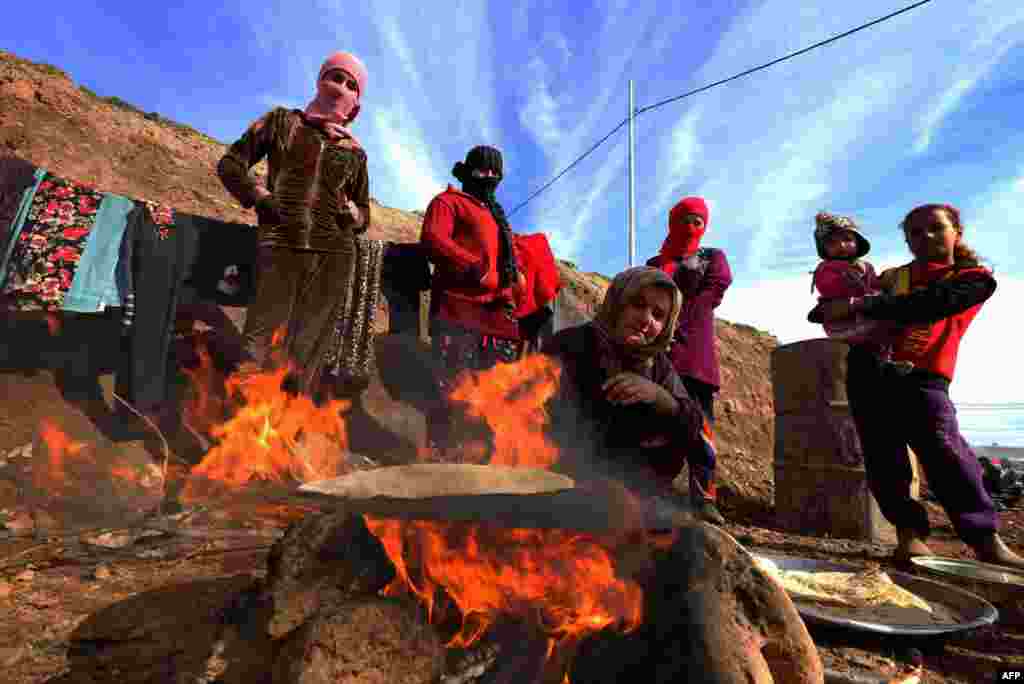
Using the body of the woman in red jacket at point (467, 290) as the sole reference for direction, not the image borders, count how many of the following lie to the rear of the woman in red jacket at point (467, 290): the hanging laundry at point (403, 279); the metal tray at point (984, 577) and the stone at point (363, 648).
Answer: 1

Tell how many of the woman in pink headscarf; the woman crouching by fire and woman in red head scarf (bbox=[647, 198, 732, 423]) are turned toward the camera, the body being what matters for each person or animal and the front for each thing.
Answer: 3

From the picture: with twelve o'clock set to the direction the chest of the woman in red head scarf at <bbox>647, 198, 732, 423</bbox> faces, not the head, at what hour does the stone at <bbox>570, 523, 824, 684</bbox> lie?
The stone is roughly at 12 o'clock from the woman in red head scarf.

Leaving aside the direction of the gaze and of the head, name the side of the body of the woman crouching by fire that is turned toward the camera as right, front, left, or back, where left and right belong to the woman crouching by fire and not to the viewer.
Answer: front

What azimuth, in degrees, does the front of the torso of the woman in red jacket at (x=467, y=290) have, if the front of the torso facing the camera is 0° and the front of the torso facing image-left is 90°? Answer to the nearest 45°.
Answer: approximately 315°

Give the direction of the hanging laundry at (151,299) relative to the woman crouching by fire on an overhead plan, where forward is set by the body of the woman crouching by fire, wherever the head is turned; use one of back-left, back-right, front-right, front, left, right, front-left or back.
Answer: right

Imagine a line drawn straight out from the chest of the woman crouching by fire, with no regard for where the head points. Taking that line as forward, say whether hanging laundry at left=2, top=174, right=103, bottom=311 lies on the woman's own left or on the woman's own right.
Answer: on the woman's own right

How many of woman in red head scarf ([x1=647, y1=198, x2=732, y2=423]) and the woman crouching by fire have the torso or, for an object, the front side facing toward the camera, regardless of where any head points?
2

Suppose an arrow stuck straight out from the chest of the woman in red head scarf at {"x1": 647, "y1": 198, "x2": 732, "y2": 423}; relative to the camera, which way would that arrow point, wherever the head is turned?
toward the camera

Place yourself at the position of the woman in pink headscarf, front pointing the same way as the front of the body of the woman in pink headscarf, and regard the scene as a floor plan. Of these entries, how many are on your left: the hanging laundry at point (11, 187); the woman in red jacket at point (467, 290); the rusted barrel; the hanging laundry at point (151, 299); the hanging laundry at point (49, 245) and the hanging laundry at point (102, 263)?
2

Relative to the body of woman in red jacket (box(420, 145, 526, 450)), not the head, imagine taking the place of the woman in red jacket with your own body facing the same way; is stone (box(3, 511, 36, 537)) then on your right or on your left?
on your right

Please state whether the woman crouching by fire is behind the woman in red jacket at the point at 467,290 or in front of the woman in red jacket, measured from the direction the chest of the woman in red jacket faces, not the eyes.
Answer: in front

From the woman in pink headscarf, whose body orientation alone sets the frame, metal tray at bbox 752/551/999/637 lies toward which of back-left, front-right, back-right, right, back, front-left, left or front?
front-left

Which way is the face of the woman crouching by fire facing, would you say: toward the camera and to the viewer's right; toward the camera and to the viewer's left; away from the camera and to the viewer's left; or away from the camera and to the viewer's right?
toward the camera and to the viewer's left

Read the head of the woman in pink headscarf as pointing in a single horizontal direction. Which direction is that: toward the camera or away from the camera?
toward the camera

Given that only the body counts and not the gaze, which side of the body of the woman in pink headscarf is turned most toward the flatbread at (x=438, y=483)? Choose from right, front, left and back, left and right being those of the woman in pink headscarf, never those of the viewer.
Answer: front
